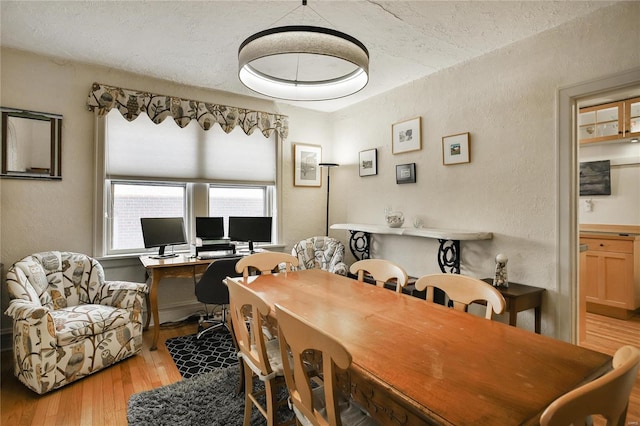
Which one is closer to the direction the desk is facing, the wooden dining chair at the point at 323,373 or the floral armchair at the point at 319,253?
the wooden dining chair

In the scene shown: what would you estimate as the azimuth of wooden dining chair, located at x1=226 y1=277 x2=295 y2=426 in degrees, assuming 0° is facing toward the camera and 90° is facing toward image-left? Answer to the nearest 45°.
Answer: approximately 225°

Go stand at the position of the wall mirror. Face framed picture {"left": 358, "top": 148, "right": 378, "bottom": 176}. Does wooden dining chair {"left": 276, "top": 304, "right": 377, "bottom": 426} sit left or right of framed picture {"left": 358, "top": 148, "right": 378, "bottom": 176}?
right

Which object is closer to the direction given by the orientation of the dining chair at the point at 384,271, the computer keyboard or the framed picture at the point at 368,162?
the computer keyboard

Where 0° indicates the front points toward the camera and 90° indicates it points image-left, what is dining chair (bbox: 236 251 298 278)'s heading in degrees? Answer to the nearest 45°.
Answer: approximately 315°

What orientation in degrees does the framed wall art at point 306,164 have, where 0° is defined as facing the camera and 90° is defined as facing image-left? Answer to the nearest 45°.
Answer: approximately 315°

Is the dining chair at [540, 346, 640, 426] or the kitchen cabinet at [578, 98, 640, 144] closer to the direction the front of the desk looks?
the dining chair

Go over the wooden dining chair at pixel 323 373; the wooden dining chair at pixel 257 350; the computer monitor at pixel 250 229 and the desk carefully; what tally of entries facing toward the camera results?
2

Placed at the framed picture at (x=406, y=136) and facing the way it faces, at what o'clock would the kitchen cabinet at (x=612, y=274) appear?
The kitchen cabinet is roughly at 7 o'clock from the framed picture.

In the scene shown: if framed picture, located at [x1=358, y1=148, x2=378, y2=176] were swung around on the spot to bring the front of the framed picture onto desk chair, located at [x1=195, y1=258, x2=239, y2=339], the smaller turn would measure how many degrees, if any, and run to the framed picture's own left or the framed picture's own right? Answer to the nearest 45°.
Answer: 0° — it already faces it

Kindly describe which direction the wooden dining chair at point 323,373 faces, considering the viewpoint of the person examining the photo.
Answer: facing away from the viewer and to the right of the viewer
